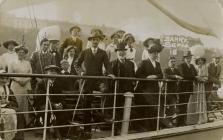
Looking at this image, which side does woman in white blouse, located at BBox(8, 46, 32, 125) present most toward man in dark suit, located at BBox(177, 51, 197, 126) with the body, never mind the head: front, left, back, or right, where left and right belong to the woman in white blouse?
left

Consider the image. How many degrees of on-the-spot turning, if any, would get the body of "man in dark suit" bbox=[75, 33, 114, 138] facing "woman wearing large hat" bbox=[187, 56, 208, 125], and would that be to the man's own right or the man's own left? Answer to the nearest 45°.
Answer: approximately 135° to the man's own left

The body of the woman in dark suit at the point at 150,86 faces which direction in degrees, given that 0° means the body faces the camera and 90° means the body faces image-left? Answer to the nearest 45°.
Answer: approximately 315°

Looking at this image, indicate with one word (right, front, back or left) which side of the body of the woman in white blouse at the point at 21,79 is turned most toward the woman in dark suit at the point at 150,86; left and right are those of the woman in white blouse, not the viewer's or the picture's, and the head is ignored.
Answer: left

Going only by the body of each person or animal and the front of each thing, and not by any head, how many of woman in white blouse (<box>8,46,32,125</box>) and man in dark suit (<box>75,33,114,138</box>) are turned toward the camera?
2

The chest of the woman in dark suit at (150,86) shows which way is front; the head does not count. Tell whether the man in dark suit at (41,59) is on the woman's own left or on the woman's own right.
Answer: on the woman's own right

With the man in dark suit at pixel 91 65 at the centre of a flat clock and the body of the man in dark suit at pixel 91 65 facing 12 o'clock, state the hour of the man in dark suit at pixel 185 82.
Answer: the man in dark suit at pixel 185 82 is roughly at 8 o'clock from the man in dark suit at pixel 91 65.
